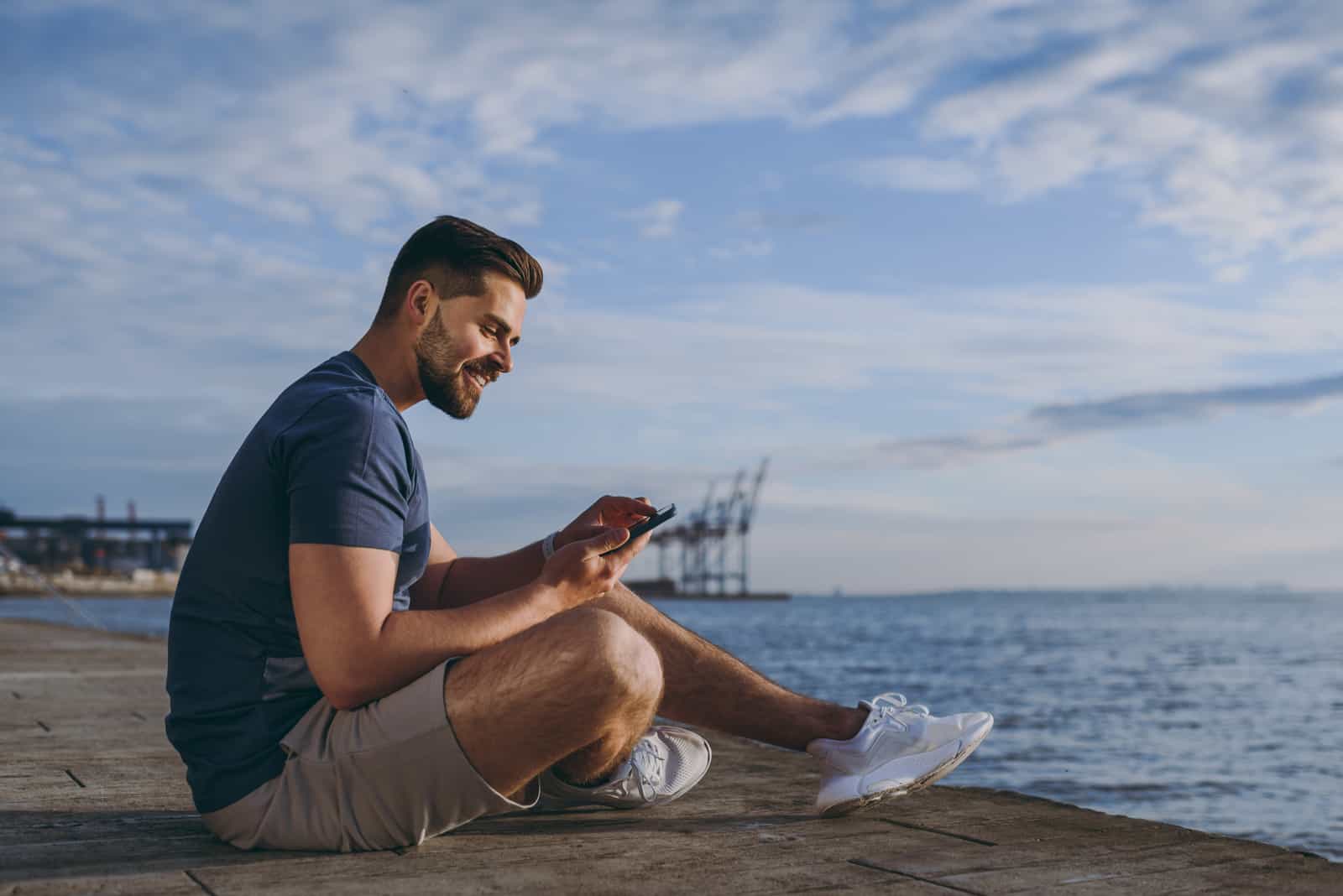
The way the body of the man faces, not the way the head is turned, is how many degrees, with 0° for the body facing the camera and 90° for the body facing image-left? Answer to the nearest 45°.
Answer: approximately 270°

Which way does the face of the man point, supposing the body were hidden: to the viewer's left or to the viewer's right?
to the viewer's right
